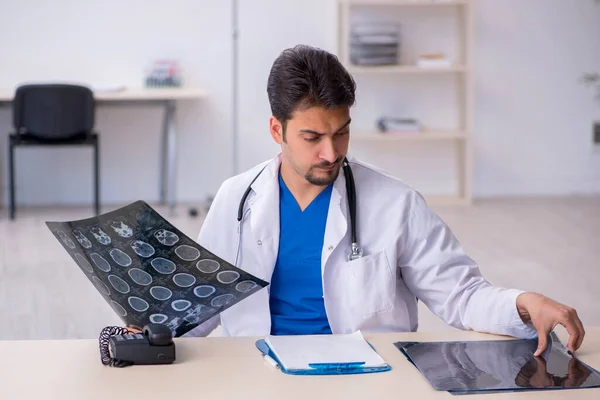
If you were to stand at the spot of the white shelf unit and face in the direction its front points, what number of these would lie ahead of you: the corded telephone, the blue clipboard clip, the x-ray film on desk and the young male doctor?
4

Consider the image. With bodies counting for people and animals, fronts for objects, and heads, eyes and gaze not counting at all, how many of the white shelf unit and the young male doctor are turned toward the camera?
2

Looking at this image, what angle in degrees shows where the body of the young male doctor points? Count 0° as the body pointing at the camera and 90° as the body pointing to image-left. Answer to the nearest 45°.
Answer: approximately 0°

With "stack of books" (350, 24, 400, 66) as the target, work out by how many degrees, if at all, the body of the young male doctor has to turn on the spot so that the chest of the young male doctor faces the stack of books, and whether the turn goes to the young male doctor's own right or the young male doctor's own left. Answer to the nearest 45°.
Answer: approximately 180°

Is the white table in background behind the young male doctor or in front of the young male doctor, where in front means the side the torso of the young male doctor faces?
behind

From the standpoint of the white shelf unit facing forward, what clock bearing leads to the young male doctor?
The young male doctor is roughly at 12 o'clock from the white shelf unit.
